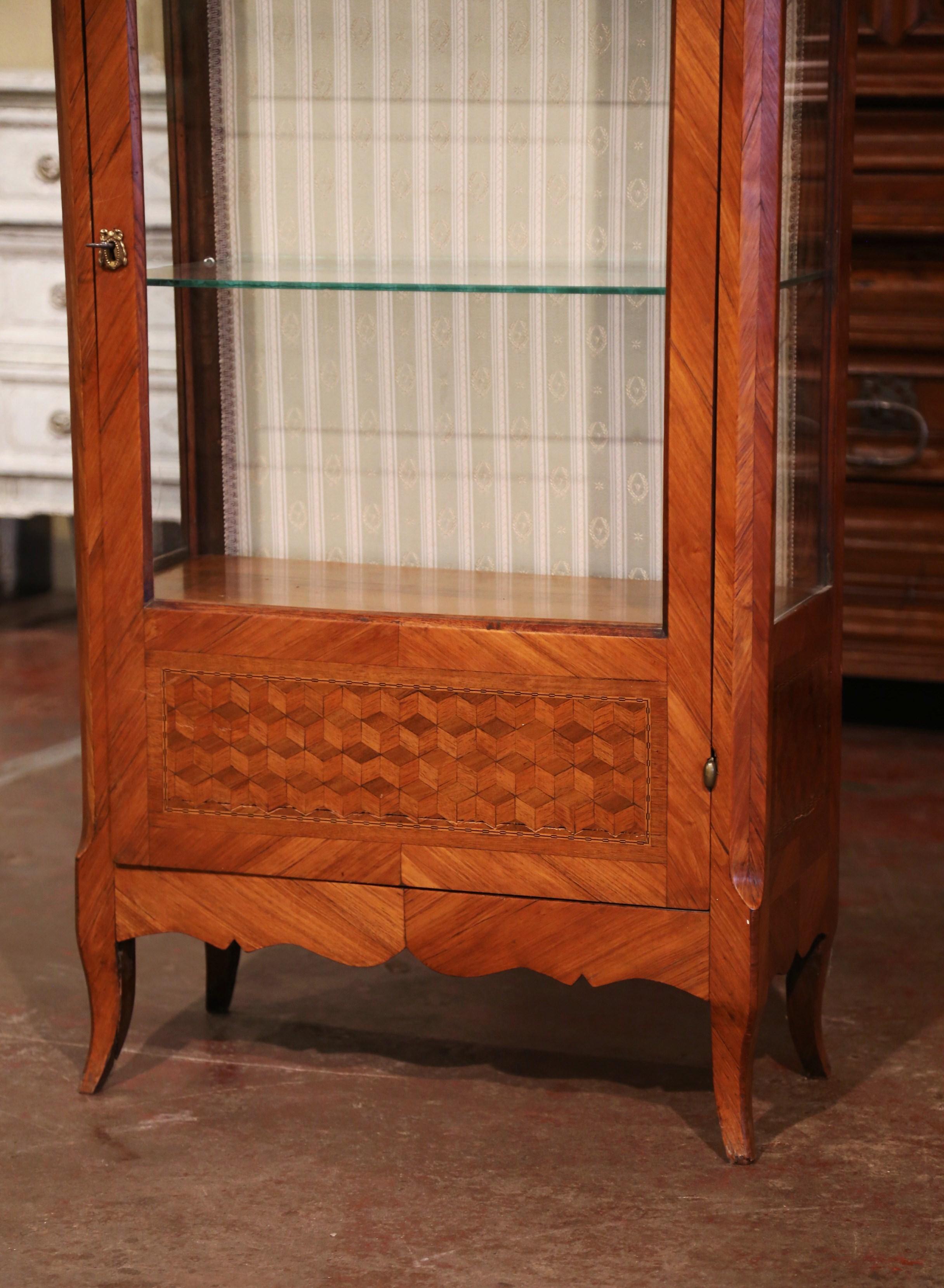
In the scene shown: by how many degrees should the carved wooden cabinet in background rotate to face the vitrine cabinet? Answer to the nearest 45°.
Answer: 0° — it already faces it

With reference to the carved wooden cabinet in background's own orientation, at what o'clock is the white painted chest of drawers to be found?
The white painted chest of drawers is roughly at 3 o'clock from the carved wooden cabinet in background.

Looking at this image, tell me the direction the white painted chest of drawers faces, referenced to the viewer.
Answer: facing the viewer

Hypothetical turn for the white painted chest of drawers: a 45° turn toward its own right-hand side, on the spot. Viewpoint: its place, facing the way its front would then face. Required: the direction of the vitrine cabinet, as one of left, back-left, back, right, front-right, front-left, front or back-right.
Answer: front-left

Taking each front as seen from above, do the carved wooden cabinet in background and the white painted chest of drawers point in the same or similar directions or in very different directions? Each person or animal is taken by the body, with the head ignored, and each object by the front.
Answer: same or similar directions

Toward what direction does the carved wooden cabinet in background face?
toward the camera

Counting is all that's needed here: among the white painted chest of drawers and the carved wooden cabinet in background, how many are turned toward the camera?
2

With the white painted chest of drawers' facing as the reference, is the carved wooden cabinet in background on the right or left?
on its left
